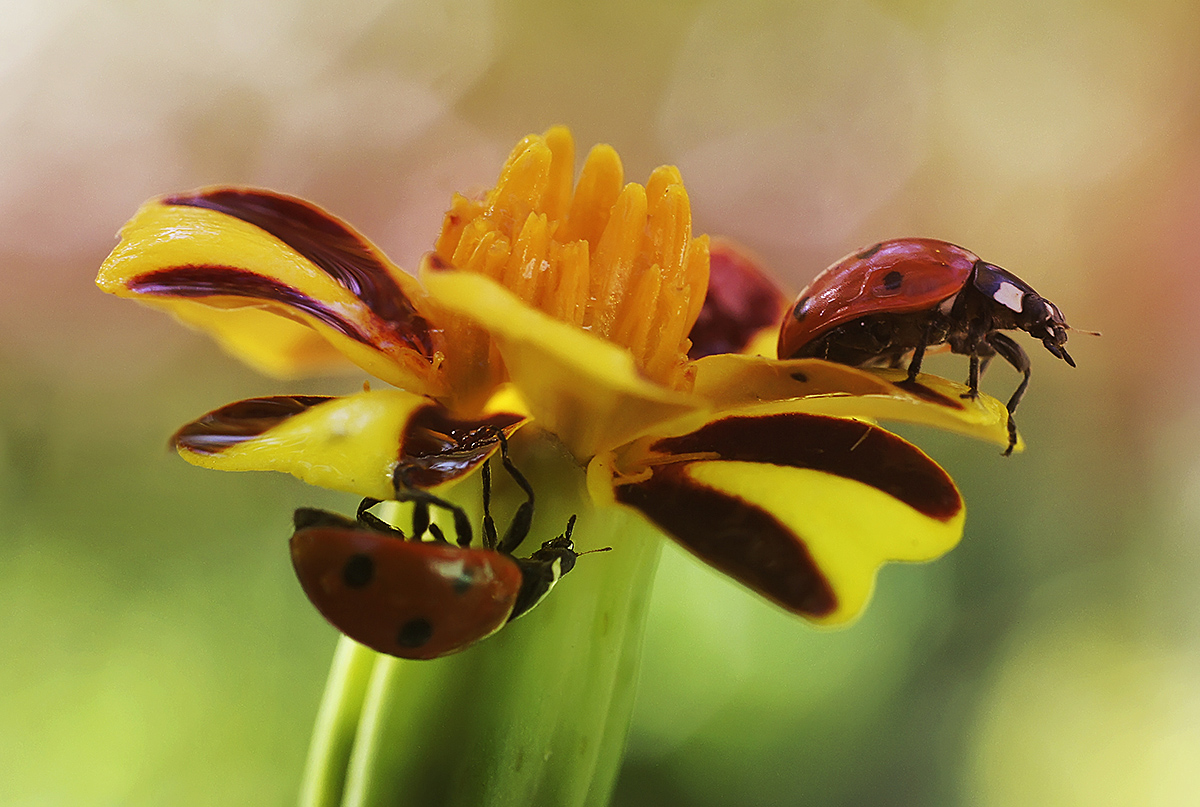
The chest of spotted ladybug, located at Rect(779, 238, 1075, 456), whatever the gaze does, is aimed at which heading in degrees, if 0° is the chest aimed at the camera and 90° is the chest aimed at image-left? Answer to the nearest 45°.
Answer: approximately 270°
